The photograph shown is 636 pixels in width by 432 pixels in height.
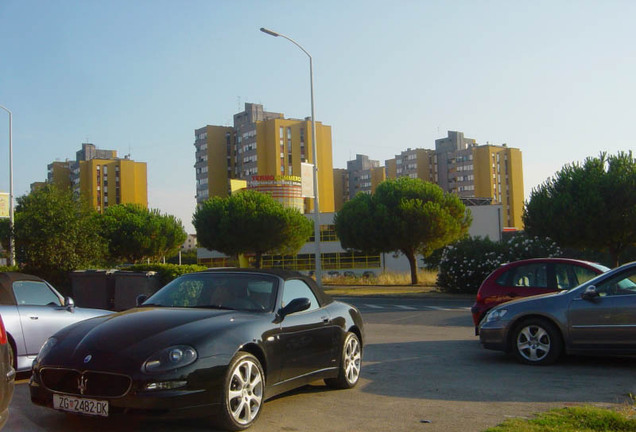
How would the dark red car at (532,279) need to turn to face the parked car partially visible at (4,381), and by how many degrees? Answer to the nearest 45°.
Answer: approximately 90° to its right

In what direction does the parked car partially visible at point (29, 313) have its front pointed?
to the viewer's right

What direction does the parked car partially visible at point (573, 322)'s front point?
to the viewer's left

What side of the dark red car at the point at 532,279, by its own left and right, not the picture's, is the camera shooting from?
right

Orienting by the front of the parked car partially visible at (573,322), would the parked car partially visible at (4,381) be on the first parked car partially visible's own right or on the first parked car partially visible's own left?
on the first parked car partially visible's own left

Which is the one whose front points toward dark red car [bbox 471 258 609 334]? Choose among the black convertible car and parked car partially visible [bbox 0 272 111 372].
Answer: the parked car partially visible

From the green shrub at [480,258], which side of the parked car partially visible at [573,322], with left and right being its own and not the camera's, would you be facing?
right

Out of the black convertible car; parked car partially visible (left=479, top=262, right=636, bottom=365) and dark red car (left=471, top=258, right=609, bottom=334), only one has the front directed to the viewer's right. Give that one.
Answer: the dark red car

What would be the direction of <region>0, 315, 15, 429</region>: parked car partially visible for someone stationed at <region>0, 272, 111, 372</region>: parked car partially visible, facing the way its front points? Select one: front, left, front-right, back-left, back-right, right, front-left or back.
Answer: right

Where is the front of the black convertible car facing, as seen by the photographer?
facing the viewer and to the left of the viewer

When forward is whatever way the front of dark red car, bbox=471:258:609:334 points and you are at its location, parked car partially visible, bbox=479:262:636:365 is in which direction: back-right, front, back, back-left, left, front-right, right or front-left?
right
